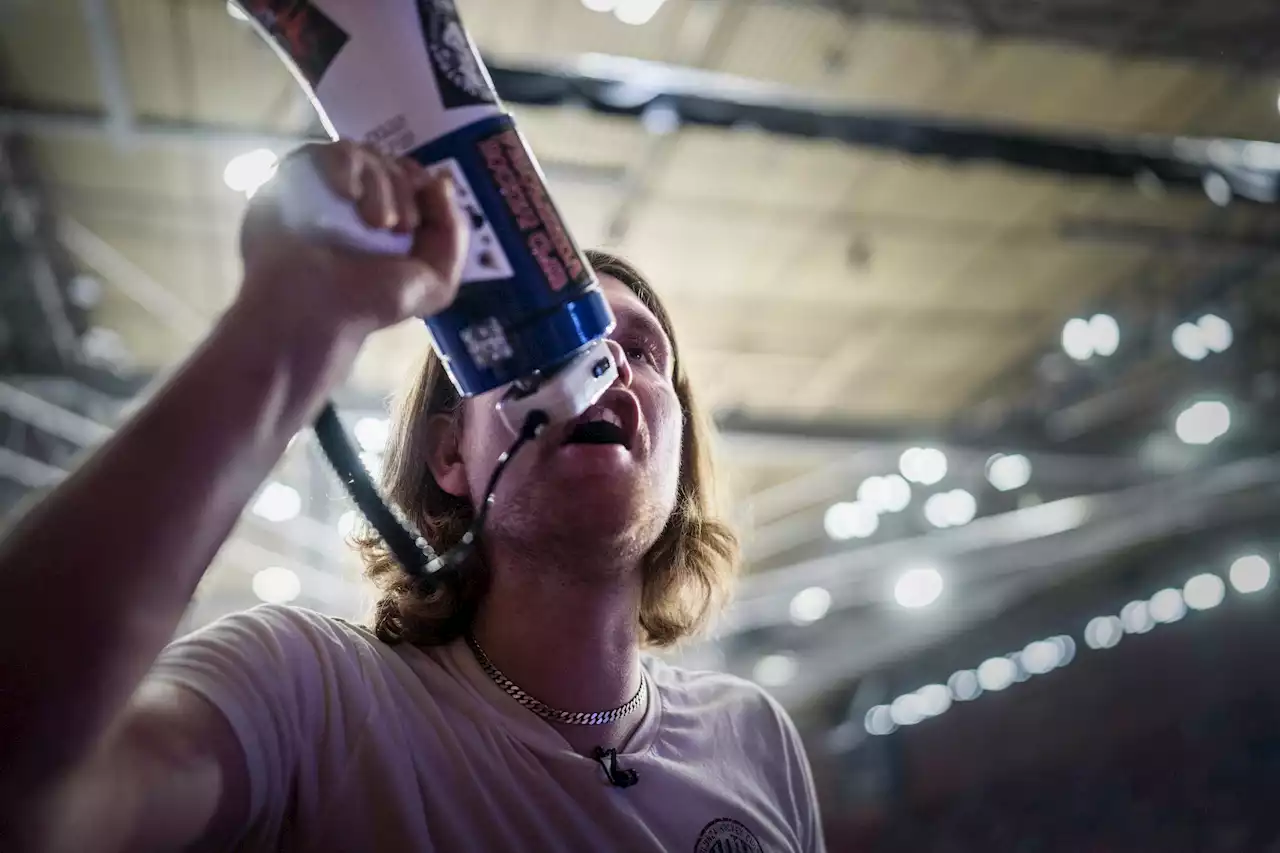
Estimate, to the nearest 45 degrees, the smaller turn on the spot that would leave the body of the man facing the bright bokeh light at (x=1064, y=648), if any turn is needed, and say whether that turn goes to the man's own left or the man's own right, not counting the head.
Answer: approximately 90° to the man's own left

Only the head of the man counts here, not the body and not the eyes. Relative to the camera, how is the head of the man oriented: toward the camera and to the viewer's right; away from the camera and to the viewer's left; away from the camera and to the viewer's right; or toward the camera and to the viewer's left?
toward the camera and to the viewer's right

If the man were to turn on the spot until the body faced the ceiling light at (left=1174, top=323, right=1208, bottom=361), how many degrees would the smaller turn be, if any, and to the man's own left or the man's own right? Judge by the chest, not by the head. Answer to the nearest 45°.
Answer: approximately 90° to the man's own left

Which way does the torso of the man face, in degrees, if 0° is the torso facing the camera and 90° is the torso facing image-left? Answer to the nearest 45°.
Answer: approximately 315°

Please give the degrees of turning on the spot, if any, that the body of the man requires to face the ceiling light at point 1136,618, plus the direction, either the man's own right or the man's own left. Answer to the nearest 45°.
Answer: approximately 90° to the man's own left
